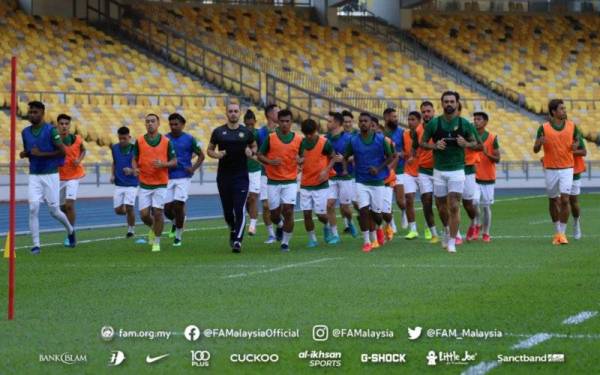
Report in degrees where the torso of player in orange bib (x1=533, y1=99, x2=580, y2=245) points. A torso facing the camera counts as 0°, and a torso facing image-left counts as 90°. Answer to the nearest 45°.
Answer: approximately 0°

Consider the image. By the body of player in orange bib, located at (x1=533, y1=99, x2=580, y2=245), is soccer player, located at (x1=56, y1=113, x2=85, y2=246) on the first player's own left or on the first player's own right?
on the first player's own right

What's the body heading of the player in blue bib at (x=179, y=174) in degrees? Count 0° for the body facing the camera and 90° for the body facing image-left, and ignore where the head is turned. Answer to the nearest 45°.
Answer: approximately 45°
